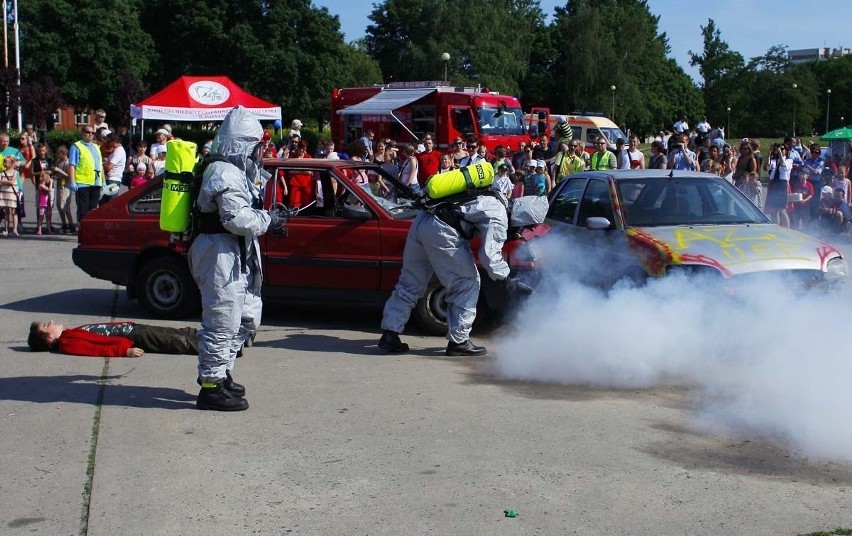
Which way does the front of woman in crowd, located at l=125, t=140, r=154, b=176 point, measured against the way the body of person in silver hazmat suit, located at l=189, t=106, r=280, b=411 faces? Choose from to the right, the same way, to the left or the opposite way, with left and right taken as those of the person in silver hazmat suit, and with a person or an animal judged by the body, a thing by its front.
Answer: to the right

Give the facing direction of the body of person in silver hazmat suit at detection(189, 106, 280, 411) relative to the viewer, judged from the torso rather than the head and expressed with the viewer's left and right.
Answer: facing to the right of the viewer

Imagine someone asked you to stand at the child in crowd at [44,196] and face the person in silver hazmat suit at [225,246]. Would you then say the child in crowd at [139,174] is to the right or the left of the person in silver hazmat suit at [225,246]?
left

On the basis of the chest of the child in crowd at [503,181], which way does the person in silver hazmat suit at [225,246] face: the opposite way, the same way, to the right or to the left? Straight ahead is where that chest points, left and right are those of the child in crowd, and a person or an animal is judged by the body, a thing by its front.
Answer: to the left

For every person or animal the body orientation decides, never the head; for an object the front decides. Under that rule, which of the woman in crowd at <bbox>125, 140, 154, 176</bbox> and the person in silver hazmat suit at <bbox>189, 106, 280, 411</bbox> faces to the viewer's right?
the person in silver hazmat suit

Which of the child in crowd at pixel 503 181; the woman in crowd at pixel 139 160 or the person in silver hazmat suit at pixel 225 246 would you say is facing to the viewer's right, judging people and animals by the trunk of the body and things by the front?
the person in silver hazmat suit

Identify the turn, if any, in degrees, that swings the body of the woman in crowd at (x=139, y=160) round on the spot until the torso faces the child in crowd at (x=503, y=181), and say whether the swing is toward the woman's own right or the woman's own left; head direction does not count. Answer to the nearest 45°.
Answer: approximately 45° to the woman's own left

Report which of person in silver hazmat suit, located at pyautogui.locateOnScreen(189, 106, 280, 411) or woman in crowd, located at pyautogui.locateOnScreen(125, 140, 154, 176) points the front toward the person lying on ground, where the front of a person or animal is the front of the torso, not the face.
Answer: the woman in crowd

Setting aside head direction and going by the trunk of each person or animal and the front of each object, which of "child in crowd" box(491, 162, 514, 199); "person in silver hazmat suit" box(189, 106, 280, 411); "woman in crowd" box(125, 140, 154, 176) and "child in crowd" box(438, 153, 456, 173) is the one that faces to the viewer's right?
the person in silver hazmat suit

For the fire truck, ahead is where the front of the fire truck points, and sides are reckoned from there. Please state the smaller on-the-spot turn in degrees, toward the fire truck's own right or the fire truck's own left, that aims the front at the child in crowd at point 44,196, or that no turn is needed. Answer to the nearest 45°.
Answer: approximately 90° to the fire truck's own right

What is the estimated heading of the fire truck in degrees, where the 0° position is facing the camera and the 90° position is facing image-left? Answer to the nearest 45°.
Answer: approximately 315°
